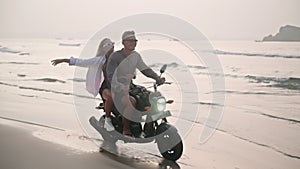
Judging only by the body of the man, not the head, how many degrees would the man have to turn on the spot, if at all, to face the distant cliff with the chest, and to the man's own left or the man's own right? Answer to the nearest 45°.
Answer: approximately 90° to the man's own left

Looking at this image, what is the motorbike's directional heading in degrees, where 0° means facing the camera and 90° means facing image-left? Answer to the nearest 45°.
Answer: approximately 315°

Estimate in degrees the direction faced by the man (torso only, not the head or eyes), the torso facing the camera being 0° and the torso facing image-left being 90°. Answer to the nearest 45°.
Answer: approximately 315°

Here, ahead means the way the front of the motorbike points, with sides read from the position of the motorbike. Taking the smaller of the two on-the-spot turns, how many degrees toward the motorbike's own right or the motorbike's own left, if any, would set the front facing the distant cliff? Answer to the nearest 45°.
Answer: approximately 90° to the motorbike's own left
